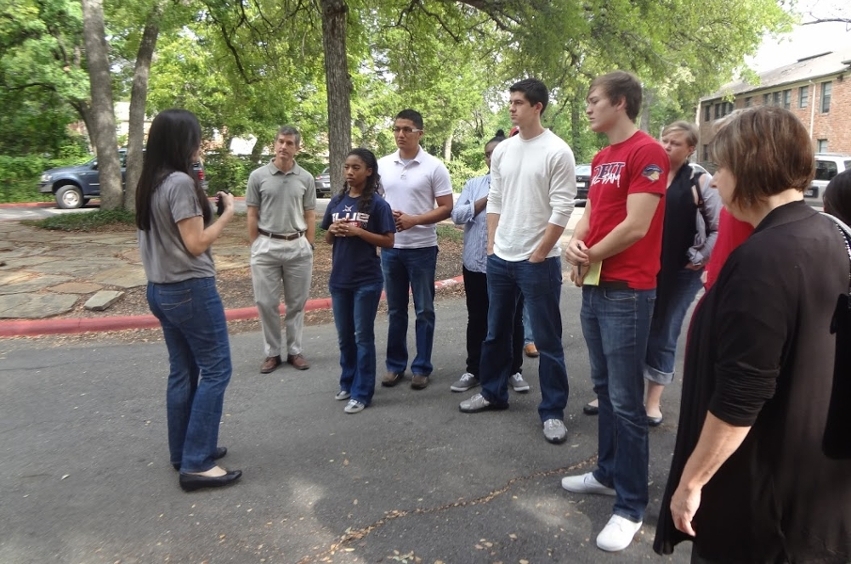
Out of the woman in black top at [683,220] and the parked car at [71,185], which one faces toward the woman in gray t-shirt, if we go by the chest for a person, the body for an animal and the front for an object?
the woman in black top

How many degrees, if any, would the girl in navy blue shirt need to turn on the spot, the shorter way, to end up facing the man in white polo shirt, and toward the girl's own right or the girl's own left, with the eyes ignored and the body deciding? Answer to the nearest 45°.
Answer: approximately 180°

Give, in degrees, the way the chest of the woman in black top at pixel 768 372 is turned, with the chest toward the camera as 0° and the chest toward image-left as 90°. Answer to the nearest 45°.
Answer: approximately 135°

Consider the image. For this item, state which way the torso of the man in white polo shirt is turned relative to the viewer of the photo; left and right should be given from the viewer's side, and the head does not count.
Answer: facing the viewer and to the left of the viewer

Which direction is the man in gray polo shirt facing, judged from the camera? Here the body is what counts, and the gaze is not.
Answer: toward the camera

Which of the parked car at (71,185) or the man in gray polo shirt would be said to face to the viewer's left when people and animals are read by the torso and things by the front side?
the parked car

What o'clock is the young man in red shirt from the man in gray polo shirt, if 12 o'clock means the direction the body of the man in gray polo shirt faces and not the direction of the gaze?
The young man in red shirt is roughly at 11 o'clock from the man in gray polo shirt.

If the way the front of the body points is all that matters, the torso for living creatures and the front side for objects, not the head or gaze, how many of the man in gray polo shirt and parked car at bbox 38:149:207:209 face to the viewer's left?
1

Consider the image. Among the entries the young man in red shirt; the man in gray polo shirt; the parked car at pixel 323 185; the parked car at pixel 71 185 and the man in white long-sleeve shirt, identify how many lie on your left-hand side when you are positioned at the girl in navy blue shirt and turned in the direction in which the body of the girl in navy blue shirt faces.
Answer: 2

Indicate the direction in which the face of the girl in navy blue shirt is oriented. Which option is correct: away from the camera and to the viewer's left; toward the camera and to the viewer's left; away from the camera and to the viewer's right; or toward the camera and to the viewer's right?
toward the camera and to the viewer's left

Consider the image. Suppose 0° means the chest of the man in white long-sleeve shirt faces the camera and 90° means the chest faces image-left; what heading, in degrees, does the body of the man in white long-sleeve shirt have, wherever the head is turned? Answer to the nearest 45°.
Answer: approximately 45°

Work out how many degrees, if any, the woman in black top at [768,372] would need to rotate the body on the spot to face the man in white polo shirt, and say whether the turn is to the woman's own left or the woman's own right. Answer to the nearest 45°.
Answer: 0° — they already face them

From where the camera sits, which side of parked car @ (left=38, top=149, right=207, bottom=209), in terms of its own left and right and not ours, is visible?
left
